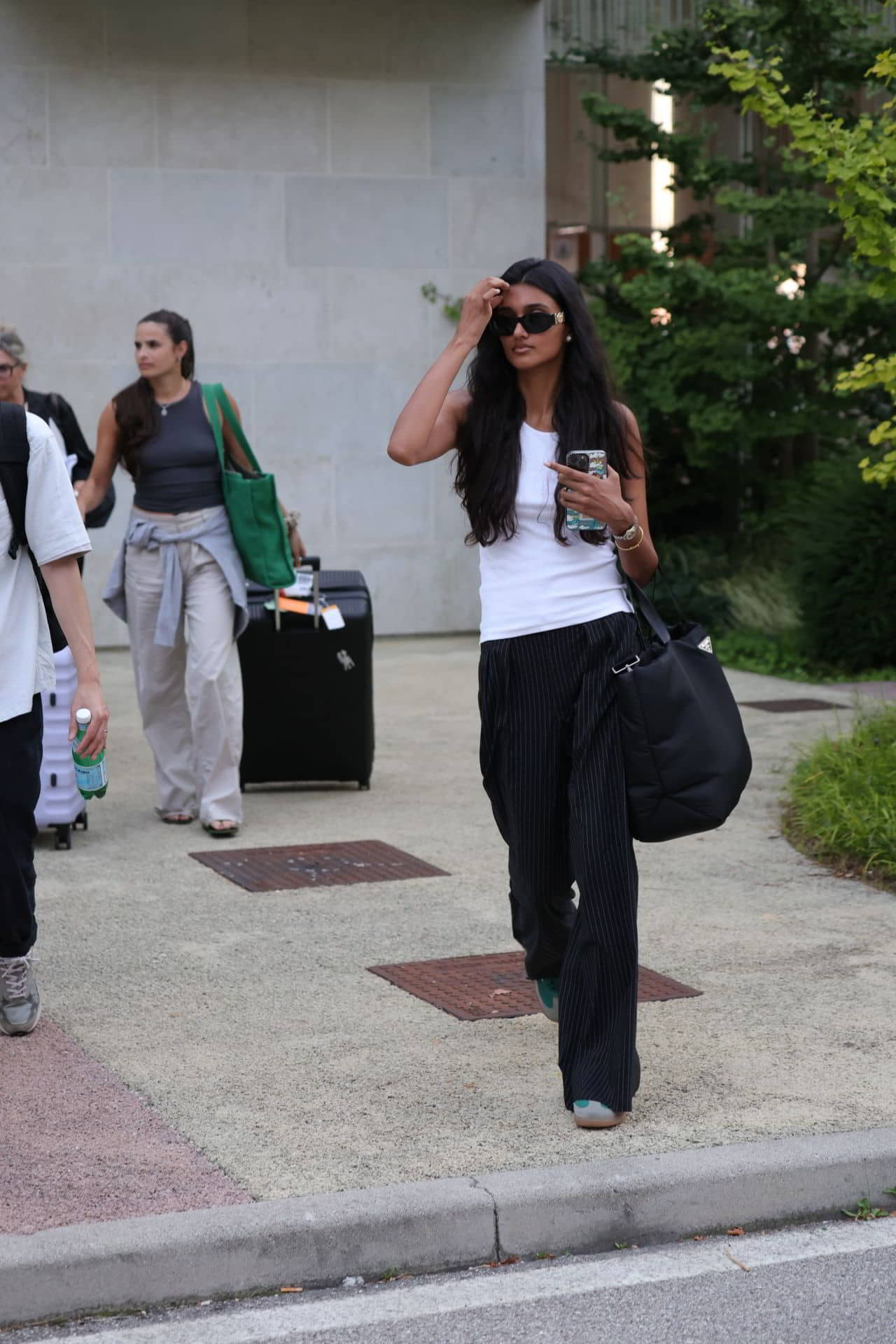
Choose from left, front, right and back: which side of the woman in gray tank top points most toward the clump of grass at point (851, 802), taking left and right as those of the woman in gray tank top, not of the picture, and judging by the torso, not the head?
left

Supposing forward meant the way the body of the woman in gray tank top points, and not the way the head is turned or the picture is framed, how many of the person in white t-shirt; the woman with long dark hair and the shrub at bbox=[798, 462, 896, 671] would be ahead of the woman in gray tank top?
2

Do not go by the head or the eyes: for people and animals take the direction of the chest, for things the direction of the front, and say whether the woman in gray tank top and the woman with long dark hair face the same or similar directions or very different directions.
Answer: same or similar directions

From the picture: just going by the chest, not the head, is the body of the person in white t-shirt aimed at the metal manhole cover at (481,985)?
no

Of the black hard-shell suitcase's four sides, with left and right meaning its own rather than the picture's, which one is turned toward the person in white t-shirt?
front

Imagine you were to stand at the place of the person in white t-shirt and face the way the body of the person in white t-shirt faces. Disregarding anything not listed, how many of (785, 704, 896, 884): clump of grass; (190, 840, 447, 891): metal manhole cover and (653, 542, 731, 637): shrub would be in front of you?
0

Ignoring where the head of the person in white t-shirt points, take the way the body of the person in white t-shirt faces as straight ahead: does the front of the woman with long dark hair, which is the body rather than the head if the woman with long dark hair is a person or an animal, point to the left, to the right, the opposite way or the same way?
the same way

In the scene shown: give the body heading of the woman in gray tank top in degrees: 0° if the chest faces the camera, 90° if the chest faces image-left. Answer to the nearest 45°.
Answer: approximately 0°

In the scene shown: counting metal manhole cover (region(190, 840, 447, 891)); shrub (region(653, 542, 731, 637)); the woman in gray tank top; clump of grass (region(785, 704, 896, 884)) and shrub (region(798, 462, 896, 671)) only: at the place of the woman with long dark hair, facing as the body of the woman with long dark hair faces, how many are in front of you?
0

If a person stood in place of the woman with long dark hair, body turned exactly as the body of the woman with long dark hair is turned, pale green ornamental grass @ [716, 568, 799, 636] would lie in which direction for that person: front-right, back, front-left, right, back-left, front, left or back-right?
back

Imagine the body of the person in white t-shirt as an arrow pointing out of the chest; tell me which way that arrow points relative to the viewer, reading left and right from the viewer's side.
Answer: facing the viewer
